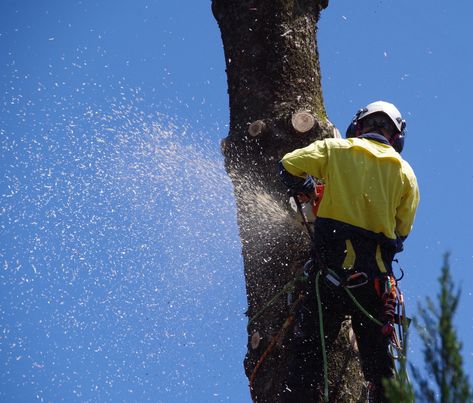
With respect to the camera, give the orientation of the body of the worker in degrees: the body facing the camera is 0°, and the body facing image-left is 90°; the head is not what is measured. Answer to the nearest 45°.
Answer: approximately 180°
